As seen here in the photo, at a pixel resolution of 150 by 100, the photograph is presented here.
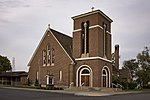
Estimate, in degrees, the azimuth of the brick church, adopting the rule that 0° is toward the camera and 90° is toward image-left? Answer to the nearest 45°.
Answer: approximately 45°
